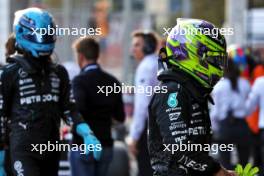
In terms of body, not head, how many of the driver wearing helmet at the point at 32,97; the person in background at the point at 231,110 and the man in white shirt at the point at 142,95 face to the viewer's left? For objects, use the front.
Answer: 1

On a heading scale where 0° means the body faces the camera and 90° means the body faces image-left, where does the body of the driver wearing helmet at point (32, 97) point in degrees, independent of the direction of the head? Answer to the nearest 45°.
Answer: approximately 315°

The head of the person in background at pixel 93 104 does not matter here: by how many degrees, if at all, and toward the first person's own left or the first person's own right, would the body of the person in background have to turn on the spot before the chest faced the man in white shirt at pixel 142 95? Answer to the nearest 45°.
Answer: approximately 90° to the first person's own right

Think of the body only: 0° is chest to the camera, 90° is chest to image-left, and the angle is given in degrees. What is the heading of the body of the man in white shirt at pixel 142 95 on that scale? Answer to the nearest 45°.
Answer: approximately 90°

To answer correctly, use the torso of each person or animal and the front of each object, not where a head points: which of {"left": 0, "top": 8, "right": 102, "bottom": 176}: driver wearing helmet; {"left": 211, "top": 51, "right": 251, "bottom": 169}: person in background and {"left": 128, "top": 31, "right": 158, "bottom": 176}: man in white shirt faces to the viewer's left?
the man in white shirt

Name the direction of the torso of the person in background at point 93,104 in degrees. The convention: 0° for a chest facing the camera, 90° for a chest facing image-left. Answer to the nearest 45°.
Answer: approximately 135°

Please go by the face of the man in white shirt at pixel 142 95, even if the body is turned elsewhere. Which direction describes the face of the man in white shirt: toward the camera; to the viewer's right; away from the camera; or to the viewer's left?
to the viewer's left

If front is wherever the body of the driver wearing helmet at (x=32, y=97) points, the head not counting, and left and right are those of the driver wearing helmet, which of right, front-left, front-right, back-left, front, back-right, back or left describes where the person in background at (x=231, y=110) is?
left

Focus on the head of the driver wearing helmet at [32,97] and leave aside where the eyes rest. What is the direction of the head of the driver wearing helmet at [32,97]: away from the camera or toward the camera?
toward the camera
